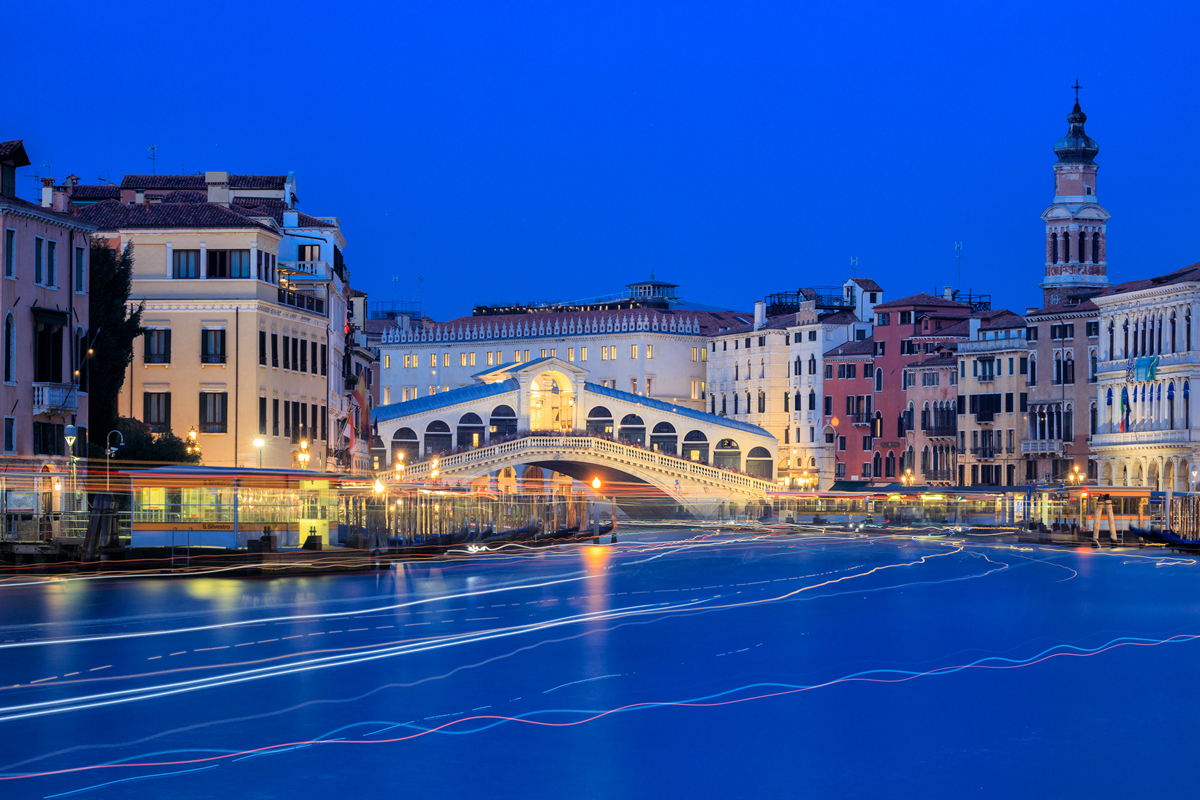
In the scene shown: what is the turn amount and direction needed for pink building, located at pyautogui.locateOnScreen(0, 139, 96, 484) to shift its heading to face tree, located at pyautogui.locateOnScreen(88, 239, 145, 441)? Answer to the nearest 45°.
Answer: approximately 135° to its left

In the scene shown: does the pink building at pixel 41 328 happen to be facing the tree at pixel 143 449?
no

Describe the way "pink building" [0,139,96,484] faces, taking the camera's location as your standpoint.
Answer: facing the viewer and to the right of the viewer
